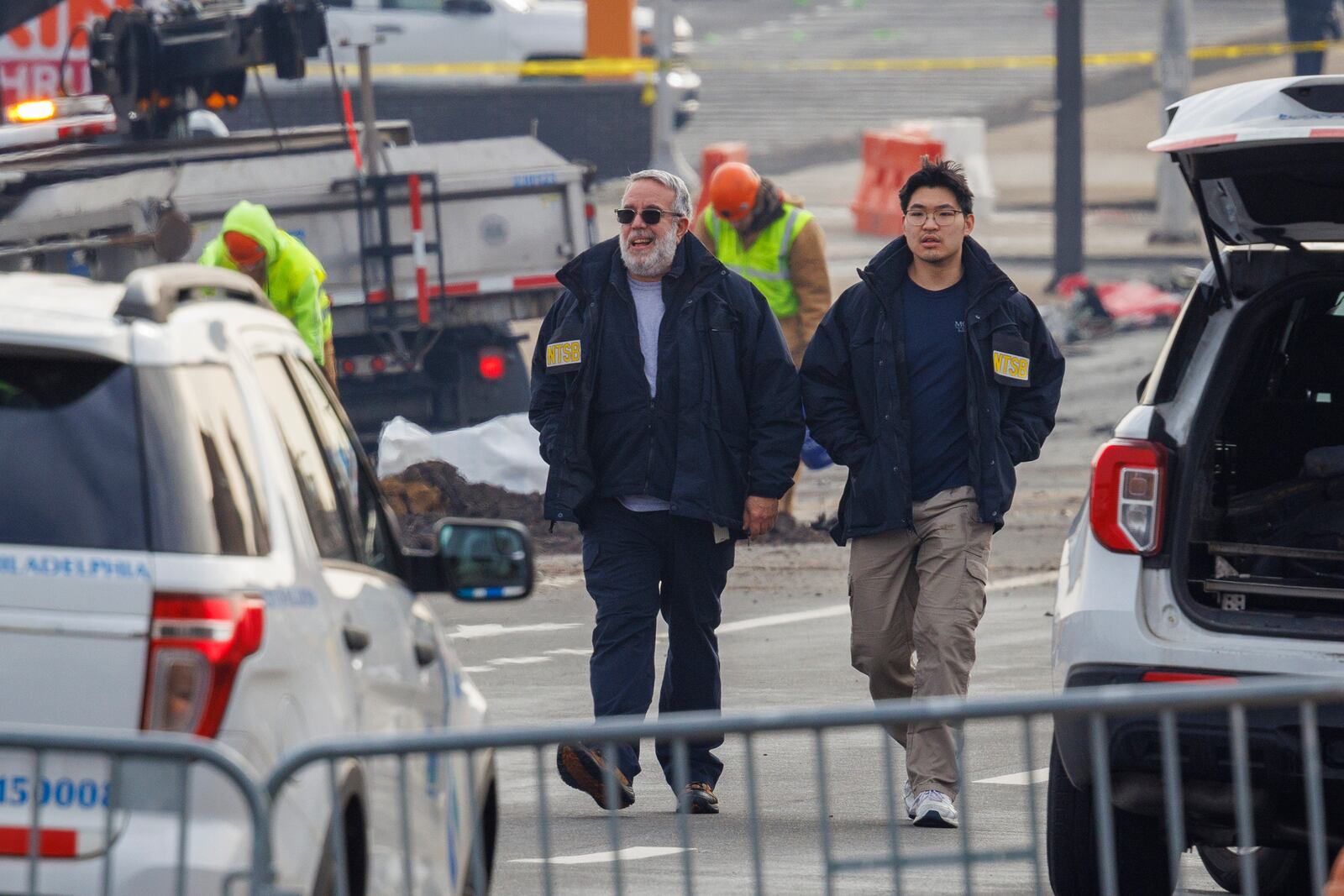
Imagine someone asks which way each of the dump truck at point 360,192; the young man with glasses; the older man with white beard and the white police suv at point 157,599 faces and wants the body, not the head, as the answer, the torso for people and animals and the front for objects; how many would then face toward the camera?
2

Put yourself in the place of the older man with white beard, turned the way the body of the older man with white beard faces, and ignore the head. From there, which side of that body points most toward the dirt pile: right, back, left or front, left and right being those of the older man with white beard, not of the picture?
back

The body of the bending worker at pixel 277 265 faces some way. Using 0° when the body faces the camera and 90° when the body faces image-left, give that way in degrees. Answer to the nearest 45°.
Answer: approximately 45°

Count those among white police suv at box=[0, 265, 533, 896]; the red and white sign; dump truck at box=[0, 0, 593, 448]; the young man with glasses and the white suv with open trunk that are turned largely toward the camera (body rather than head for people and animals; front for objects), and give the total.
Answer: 2

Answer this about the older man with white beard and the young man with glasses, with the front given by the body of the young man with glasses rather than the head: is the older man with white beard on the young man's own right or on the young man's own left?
on the young man's own right

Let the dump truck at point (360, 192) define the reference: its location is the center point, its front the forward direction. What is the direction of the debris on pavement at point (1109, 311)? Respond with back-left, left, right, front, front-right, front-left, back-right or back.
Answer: right

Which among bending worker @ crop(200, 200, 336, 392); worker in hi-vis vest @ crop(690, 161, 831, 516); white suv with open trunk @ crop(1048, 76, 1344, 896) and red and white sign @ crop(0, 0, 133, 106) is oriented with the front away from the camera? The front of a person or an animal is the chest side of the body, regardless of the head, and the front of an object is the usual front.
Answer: the white suv with open trunk

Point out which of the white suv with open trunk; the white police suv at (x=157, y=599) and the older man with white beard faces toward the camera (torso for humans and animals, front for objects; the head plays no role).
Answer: the older man with white beard

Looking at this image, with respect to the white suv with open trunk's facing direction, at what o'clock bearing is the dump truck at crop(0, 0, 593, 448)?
The dump truck is roughly at 11 o'clock from the white suv with open trunk.

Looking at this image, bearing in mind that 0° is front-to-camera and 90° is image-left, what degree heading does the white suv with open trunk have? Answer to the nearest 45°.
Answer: approximately 180°

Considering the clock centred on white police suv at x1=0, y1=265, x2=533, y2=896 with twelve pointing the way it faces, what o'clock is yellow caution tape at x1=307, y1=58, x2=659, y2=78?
The yellow caution tape is roughly at 11 o'clock from the white police suv.

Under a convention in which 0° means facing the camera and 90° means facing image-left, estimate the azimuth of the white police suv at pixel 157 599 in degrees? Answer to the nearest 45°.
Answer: approximately 225°

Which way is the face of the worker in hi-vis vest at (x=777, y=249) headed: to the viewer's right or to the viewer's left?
to the viewer's left

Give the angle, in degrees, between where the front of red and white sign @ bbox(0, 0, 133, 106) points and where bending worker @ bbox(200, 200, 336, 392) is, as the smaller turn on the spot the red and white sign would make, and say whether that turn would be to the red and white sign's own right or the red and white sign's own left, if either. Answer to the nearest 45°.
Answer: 0° — it already faces them
